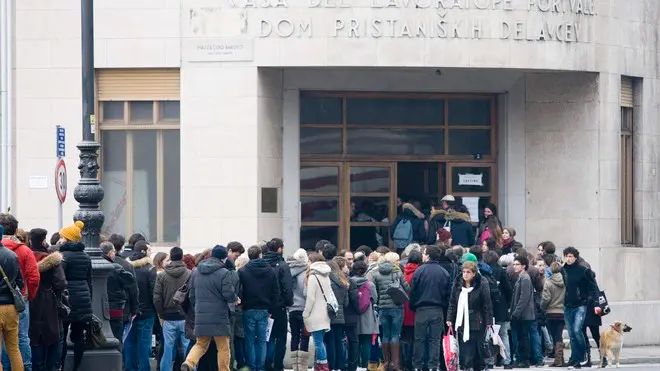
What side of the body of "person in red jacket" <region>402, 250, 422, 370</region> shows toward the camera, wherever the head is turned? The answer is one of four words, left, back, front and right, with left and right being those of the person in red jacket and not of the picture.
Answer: back

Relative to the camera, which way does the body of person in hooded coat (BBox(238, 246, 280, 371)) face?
away from the camera

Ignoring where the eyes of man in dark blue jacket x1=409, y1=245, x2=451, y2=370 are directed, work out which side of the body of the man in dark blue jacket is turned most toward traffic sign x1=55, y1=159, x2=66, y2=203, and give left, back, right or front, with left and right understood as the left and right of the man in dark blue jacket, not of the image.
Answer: left

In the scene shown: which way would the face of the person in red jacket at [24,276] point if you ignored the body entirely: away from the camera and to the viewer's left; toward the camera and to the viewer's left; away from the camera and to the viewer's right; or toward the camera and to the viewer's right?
away from the camera and to the viewer's right

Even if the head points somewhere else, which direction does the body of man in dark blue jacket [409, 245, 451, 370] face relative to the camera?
away from the camera
